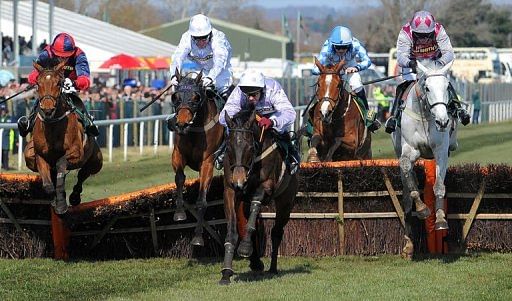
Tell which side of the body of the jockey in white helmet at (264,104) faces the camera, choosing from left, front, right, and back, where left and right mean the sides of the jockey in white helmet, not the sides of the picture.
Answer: front

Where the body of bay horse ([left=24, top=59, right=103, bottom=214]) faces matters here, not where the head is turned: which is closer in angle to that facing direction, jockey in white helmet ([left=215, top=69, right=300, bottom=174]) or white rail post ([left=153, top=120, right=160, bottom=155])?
the jockey in white helmet

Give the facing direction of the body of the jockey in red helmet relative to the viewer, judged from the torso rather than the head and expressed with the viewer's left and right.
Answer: facing the viewer

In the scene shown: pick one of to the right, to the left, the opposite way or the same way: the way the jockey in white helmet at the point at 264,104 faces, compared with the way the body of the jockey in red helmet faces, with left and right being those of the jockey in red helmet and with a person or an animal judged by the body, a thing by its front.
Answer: the same way

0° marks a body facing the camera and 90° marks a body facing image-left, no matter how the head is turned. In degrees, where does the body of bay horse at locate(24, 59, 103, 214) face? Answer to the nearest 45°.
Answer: approximately 0°

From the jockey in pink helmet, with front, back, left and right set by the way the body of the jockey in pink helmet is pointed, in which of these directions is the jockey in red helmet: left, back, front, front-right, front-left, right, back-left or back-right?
right

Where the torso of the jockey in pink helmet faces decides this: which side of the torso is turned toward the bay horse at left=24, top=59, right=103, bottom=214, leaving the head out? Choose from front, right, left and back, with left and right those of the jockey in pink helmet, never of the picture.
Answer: right

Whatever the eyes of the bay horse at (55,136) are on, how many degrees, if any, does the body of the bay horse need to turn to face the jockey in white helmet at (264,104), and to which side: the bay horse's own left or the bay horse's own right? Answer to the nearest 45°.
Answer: approximately 45° to the bay horse's own left

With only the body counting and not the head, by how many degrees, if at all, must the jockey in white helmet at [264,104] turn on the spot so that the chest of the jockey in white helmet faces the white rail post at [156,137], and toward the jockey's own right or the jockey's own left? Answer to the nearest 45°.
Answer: approximately 180°

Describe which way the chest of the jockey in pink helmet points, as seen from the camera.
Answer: toward the camera

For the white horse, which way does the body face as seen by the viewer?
toward the camera

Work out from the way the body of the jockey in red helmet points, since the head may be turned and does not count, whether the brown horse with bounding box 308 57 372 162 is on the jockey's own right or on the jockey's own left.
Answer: on the jockey's own left
